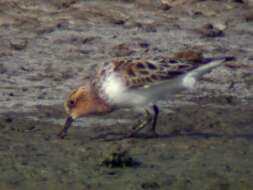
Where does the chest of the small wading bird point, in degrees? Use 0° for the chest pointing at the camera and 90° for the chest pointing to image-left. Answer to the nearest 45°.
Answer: approximately 90°
